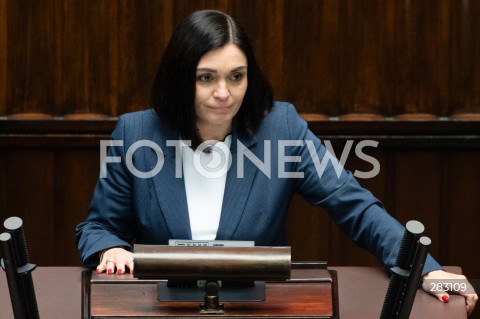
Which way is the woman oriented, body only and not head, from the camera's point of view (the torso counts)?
toward the camera

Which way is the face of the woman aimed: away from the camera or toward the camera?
toward the camera

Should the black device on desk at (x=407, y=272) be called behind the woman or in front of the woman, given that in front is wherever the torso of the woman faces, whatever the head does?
in front

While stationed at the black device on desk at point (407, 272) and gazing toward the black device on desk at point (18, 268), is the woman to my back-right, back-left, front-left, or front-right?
front-right
